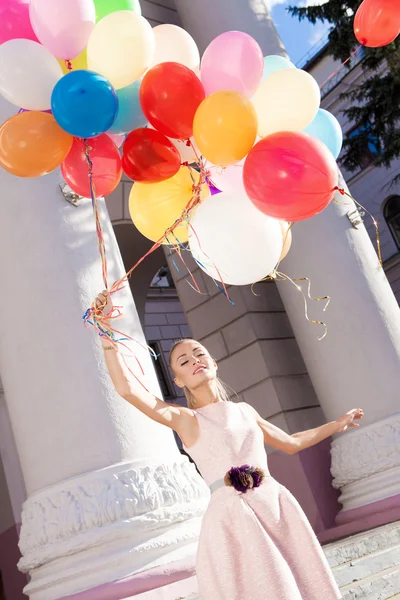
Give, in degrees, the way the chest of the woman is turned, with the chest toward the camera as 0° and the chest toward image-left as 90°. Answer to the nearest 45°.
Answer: approximately 0°

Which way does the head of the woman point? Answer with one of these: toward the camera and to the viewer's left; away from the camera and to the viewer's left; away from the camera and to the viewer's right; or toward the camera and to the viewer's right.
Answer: toward the camera and to the viewer's right
